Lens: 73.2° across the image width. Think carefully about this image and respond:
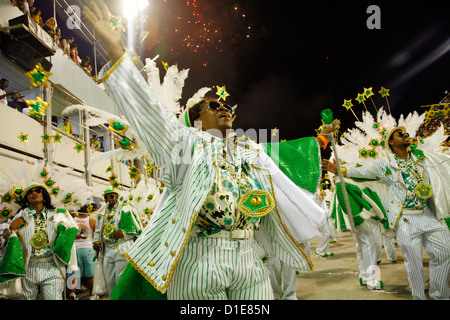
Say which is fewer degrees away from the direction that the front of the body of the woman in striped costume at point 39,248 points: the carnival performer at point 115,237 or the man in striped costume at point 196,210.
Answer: the man in striped costume

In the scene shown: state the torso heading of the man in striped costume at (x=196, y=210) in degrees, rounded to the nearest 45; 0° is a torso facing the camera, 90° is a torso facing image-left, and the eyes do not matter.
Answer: approximately 315°

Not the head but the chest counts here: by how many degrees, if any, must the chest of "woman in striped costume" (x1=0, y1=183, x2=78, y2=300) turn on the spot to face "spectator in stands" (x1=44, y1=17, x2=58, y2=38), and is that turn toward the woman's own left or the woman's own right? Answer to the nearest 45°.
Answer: approximately 180°

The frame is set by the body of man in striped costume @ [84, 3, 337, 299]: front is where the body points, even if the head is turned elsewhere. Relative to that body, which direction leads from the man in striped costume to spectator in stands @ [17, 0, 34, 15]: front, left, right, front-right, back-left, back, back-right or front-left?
back

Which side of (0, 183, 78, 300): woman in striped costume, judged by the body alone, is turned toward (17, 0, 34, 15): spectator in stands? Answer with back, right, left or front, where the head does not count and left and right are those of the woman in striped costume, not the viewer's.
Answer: back

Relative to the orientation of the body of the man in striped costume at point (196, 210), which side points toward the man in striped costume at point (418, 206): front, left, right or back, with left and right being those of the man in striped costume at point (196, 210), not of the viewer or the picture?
left

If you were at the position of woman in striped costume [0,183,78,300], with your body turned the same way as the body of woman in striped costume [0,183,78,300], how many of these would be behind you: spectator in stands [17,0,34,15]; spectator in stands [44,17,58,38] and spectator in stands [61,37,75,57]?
3
